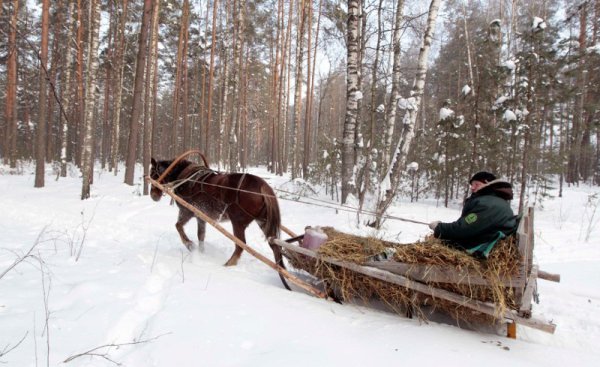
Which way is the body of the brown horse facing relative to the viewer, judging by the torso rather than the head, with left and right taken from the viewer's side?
facing away from the viewer and to the left of the viewer

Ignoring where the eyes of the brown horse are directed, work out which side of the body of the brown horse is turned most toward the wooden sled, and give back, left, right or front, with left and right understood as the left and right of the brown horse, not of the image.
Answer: back

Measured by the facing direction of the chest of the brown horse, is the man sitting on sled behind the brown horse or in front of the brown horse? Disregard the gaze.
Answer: behind

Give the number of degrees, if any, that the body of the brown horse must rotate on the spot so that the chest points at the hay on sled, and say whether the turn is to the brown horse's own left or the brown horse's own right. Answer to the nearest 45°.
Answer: approximately 180°
